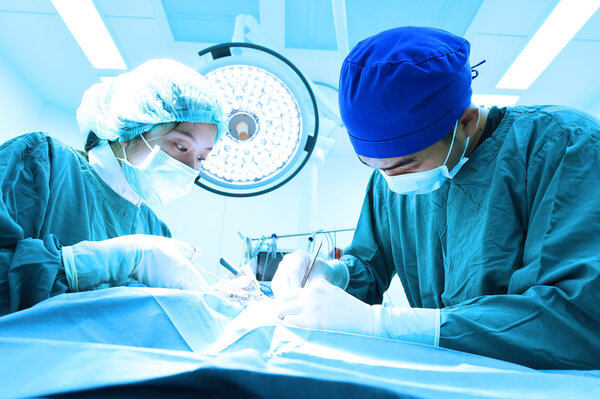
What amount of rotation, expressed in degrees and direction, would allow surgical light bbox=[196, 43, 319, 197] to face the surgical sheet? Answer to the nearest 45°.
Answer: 0° — it already faces it

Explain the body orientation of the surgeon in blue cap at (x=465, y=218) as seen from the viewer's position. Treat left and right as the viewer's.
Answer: facing the viewer and to the left of the viewer

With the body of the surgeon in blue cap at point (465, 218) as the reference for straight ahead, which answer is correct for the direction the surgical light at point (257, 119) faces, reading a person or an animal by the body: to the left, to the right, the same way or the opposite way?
to the left

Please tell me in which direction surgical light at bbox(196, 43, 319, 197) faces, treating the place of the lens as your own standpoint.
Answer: facing the viewer

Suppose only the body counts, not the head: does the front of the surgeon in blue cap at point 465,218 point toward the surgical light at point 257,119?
no

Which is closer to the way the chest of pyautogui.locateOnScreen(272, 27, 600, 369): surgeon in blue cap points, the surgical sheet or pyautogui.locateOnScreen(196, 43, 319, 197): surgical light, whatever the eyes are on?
the surgical sheet

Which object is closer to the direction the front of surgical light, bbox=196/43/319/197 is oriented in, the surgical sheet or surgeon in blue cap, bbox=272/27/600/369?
the surgical sheet

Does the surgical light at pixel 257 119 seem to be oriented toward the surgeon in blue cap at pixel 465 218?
no

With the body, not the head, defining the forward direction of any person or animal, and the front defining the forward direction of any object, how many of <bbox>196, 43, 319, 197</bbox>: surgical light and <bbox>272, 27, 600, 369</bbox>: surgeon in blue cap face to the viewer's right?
0

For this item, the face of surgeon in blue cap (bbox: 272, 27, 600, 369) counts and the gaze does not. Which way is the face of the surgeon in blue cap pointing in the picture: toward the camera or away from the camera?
toward the camera

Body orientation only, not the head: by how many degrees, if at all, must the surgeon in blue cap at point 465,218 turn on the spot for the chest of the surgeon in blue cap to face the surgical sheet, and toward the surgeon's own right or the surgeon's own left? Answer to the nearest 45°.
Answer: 0° — they already face it
